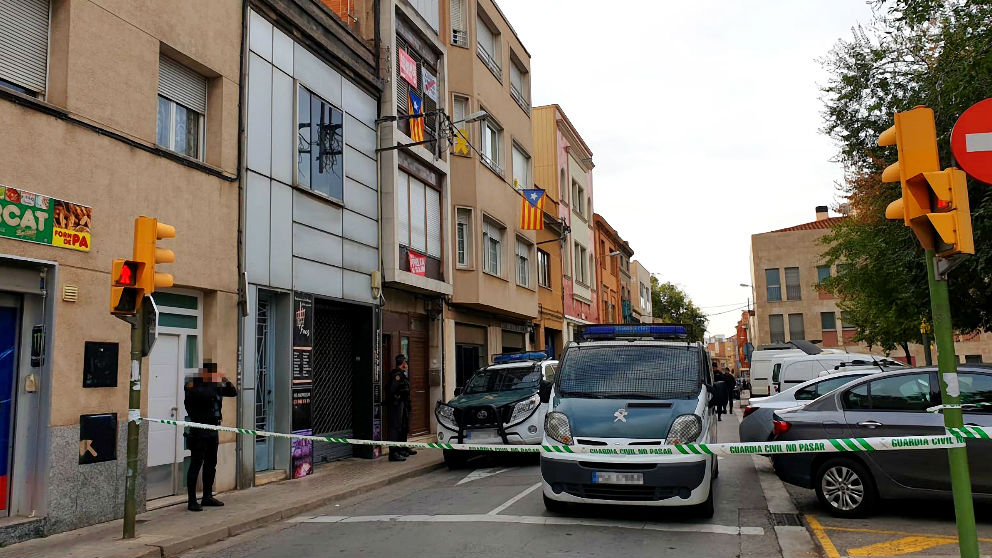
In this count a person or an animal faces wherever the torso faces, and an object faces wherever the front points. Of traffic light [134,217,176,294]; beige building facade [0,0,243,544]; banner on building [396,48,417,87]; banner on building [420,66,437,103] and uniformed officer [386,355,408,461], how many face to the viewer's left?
0

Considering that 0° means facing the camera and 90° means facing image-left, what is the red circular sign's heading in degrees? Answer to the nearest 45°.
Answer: approximately 0°

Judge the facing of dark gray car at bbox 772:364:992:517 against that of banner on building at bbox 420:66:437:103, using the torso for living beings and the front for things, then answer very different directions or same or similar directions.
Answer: same or similar directions

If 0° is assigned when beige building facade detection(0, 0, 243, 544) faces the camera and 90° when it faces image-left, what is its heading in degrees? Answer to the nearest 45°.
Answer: approximately 315°

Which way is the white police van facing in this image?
toward the camera

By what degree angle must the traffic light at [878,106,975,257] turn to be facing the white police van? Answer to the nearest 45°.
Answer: approximately 45° to its right

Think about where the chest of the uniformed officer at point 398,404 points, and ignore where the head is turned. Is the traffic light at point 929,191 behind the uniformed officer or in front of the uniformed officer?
in front

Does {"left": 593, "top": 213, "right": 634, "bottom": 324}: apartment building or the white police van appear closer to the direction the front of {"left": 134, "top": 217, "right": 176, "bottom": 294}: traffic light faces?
the white police van

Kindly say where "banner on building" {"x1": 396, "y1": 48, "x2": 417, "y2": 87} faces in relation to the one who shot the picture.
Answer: facing the viewer and to the right of the viewer

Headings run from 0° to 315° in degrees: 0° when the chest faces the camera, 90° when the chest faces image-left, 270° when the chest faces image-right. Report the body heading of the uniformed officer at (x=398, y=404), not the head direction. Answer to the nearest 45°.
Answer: approximately 315°

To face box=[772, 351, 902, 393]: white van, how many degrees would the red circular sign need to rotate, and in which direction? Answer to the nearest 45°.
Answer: approximately 180°

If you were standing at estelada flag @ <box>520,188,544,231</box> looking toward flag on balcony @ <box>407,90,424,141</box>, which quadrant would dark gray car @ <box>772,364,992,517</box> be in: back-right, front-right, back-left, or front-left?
front-left
